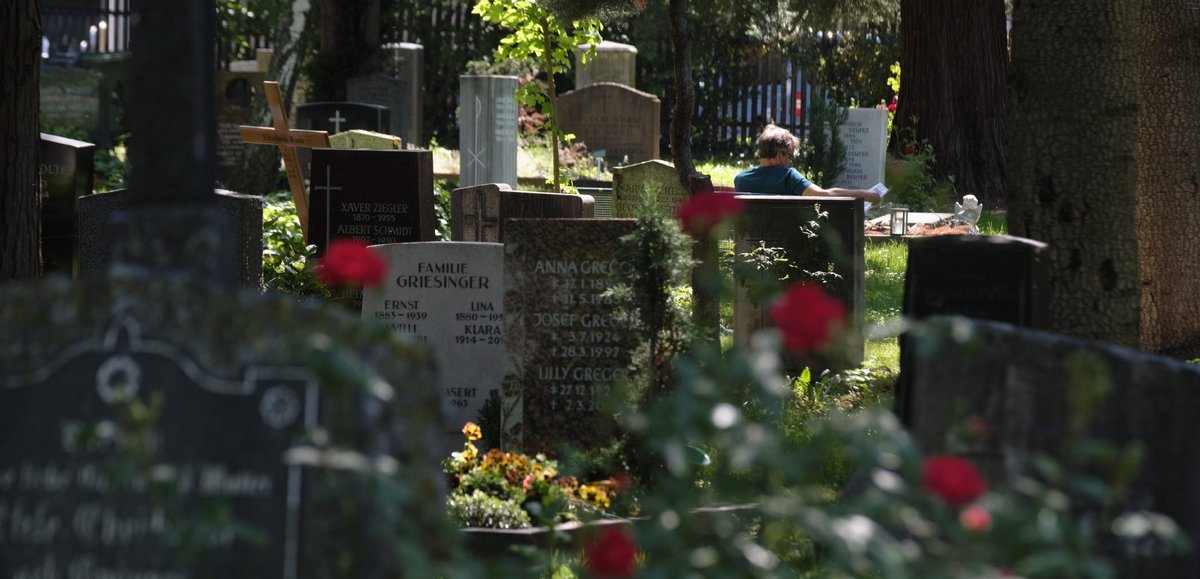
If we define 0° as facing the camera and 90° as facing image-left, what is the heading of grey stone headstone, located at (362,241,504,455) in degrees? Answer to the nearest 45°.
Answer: approximately 0°

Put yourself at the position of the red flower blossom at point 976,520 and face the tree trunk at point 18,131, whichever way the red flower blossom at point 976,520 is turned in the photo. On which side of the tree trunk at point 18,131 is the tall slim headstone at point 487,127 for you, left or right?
right

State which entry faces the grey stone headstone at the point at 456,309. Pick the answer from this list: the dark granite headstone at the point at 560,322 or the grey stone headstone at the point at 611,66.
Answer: the grey stone headstone at the point at 611,66

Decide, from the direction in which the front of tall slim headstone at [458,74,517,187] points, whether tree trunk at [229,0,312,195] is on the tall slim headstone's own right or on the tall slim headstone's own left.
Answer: on the tall slim headstone's own right

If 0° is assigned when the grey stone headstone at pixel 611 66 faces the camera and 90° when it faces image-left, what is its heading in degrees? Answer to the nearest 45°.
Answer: approximately 0°

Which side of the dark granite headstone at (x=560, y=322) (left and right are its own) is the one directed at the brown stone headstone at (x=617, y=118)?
back

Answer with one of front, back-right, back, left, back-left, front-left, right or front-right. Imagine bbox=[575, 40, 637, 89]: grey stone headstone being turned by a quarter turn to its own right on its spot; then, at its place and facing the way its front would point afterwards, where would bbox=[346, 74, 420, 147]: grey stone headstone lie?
front-left

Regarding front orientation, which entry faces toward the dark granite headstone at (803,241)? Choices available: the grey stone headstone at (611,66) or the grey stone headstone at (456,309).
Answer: the grey stone headstone at (611,66)

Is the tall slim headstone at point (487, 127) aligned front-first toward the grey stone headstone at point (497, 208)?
yes

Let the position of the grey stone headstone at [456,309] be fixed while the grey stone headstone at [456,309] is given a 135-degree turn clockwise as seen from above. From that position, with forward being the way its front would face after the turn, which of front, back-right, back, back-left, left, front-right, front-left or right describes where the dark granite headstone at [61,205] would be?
front

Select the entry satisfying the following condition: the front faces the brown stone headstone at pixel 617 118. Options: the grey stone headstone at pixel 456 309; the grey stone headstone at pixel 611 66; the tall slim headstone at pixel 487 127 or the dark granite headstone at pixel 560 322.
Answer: the grey stone headstone at pixel 611 66

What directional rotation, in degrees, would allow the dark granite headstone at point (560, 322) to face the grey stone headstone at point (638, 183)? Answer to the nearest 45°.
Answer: approximately 180°
